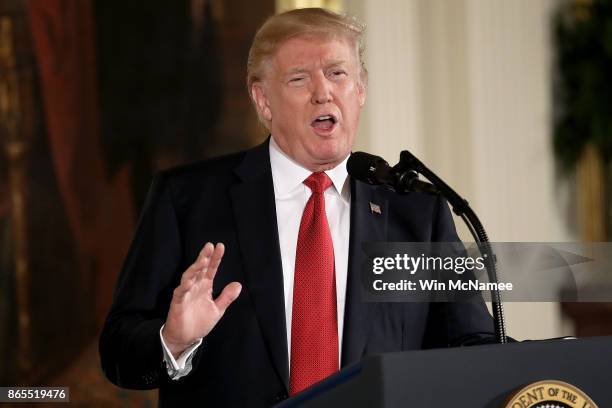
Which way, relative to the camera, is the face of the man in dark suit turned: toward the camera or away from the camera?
toward the camera

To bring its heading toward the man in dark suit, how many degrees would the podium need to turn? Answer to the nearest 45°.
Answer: approximately 180°

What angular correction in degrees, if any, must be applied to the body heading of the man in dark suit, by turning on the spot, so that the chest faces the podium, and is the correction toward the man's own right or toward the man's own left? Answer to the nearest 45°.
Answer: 0° — they already face it

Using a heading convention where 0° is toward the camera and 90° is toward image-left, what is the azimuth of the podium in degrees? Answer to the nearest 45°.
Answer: approximately 315°

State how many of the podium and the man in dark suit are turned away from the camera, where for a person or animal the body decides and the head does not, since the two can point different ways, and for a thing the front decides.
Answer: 0

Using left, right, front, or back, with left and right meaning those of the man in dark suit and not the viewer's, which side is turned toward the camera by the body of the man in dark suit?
front
